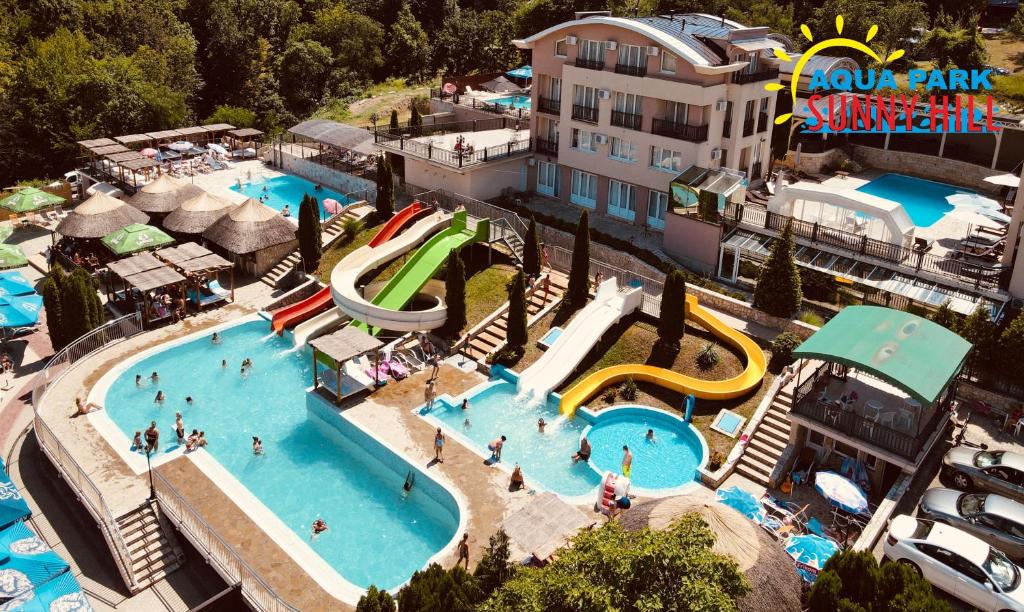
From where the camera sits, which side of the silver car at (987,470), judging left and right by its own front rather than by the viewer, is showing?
left

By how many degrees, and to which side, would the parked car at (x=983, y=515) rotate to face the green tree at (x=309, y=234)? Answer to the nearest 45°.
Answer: approximately 45° to its left

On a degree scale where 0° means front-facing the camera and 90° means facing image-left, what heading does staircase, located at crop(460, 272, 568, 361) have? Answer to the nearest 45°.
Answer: approximately 45°

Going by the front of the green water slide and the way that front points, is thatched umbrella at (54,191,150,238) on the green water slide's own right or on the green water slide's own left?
on the green water slide's own right

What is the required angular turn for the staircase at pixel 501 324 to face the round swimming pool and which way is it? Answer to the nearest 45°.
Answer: approximately 90° to its left

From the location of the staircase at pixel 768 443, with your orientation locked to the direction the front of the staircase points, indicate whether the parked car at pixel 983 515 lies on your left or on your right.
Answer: on your left

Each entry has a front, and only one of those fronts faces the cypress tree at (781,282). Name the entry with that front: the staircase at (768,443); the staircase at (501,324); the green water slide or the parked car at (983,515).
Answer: the parked car

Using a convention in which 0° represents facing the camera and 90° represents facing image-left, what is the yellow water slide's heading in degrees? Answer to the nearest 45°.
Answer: approximately 45°

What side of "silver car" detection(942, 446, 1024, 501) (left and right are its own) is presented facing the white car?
left

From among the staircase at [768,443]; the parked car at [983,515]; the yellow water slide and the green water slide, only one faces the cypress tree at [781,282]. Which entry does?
the parked car

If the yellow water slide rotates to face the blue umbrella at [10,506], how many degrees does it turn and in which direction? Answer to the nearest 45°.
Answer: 0° — it already faces it
